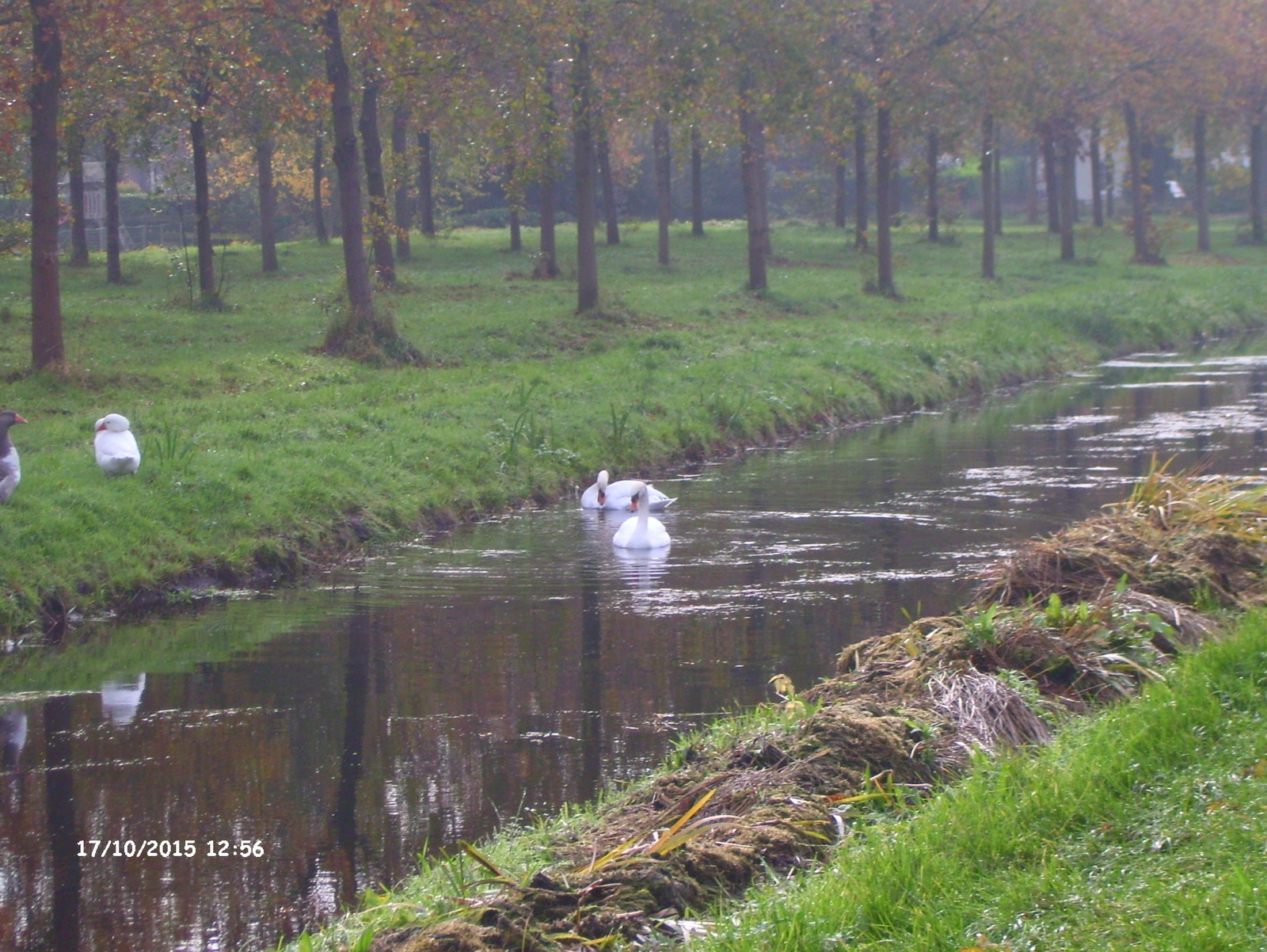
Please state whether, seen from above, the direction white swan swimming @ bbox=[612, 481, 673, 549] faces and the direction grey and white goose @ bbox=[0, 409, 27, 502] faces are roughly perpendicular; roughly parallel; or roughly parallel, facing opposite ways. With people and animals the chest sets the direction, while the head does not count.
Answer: roughly perpendicular

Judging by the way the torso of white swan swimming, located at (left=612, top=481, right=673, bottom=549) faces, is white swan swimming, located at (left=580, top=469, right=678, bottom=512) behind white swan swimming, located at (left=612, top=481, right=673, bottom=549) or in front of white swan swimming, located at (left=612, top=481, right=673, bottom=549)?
behind

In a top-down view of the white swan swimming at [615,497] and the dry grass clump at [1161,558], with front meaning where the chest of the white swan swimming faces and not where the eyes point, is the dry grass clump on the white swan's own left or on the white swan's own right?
on the white swan's own left

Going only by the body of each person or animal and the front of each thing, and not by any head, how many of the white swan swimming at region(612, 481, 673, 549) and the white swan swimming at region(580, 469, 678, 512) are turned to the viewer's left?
1

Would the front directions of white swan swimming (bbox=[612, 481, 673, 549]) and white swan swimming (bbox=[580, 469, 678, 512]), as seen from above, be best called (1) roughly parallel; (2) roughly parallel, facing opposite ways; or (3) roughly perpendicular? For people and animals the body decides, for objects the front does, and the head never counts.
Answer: roughly perpendicular

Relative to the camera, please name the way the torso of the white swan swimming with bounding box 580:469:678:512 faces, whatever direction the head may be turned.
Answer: to the viewer's left

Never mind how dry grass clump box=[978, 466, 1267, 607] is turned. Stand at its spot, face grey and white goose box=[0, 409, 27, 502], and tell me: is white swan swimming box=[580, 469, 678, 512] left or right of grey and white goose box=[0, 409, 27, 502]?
right

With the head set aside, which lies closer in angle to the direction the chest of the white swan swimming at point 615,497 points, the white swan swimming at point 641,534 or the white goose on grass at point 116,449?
the white goose on grass

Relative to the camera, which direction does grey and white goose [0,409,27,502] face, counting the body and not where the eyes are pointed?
to the viewer's right

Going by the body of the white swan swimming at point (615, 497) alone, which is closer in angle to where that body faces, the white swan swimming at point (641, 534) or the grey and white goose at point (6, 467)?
the grey and white goose
